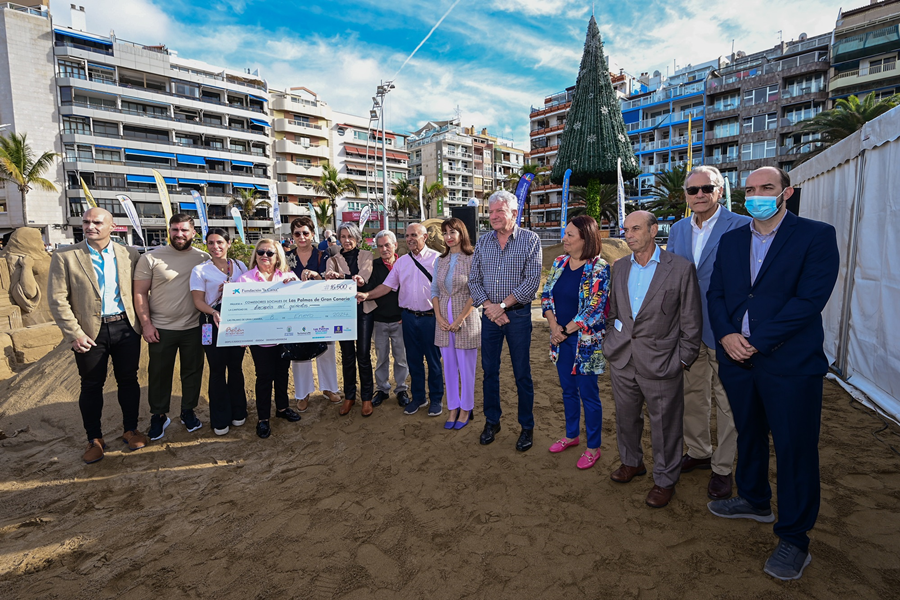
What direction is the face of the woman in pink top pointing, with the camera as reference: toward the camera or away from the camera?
toward the camera

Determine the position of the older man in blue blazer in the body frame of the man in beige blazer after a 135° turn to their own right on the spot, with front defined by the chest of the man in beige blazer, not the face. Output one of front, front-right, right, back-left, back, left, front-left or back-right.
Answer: back

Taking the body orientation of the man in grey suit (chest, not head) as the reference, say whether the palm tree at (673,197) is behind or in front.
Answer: behind

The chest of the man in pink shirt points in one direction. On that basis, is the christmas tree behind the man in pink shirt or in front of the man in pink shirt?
behind

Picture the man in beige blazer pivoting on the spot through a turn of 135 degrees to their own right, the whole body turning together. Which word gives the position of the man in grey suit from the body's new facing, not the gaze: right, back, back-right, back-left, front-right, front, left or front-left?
back

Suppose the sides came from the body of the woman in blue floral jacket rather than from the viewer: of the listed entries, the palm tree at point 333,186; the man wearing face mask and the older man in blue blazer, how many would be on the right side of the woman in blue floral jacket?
1

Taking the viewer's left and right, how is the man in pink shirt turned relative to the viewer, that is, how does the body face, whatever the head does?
facing the viewer and to the left of the viewer

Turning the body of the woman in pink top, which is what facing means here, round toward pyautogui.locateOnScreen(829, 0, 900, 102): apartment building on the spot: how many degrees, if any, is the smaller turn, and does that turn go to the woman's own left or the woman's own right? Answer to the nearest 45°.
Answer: approximately 90° to the woman's own left

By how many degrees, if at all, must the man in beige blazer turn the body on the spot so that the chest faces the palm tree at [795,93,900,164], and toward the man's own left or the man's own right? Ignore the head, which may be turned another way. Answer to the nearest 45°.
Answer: approximately 90° to the man's own left

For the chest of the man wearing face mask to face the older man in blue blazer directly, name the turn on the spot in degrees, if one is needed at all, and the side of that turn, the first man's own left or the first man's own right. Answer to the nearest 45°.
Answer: approximately 90° to the first man's own right

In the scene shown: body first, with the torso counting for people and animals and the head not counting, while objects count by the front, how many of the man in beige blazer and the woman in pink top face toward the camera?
2

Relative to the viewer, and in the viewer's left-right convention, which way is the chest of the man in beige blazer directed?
facing the viewer
